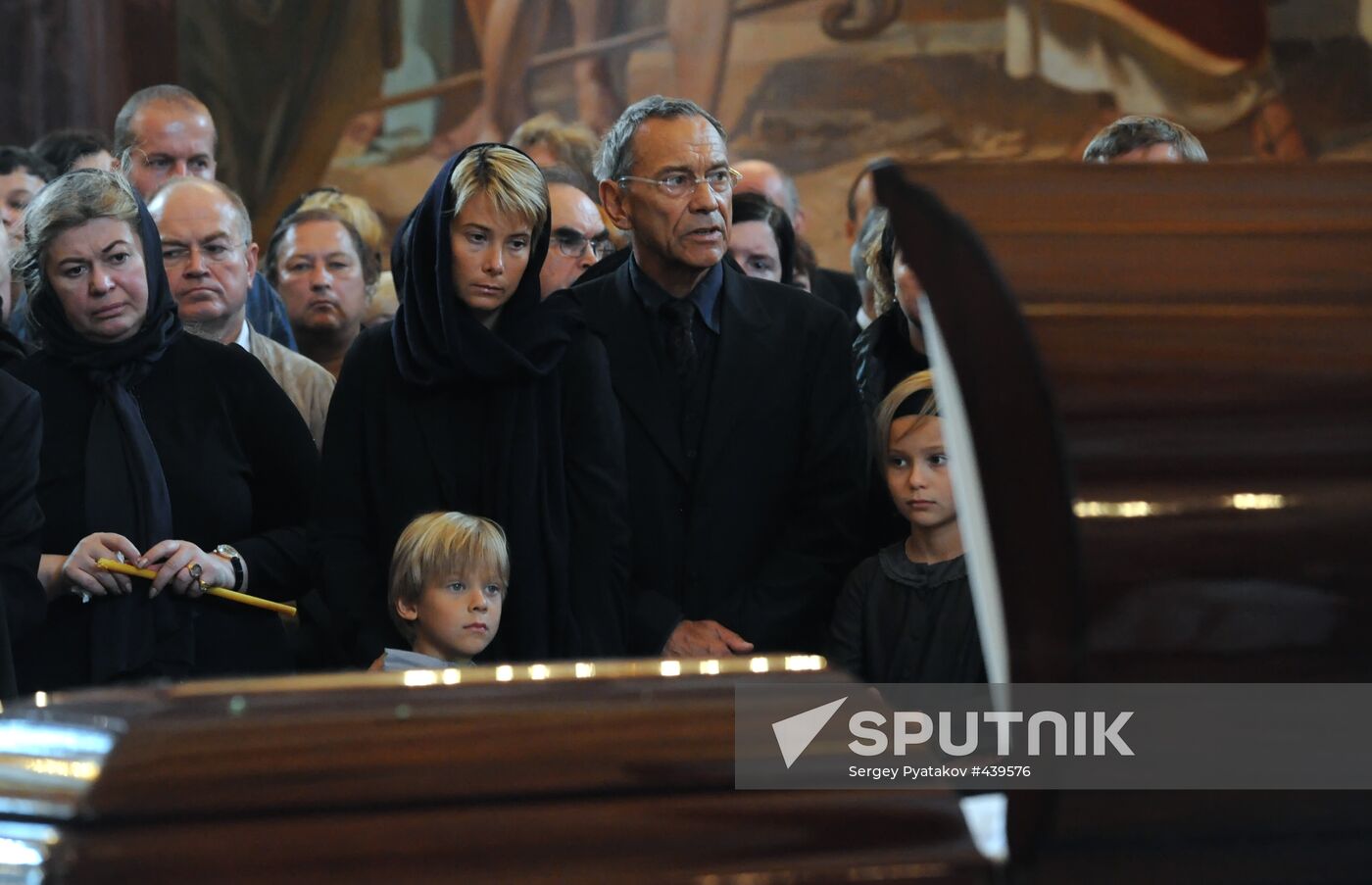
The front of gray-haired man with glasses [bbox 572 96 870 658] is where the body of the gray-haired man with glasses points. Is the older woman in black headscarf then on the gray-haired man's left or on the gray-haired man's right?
on the gray-haired man's right

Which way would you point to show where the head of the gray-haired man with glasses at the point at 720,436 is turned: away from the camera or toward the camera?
toward the camera

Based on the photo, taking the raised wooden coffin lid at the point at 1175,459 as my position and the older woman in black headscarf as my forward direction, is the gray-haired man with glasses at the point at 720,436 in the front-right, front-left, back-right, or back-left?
front-right

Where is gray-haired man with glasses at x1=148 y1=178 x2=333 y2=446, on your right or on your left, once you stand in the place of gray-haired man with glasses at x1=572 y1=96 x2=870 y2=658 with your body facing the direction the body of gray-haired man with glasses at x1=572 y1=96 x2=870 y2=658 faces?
on your right

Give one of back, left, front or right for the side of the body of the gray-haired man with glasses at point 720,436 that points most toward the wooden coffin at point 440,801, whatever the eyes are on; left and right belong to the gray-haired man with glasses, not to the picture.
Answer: front

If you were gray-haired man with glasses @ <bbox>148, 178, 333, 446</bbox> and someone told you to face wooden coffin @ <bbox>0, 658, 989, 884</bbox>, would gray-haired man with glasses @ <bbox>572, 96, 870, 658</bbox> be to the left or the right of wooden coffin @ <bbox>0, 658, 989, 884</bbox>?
left

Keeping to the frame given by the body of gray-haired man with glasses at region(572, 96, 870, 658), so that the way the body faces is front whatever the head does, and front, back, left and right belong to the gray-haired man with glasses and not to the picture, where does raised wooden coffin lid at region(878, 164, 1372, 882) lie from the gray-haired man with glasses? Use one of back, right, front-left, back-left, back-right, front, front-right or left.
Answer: front

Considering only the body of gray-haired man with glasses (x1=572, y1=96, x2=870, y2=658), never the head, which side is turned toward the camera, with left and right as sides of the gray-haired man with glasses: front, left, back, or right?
front
